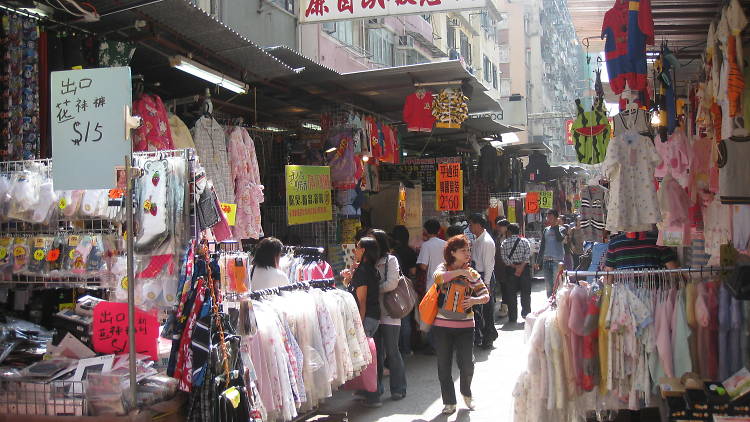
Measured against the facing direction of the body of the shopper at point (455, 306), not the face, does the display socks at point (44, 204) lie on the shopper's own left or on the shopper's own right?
on the shopper's own right

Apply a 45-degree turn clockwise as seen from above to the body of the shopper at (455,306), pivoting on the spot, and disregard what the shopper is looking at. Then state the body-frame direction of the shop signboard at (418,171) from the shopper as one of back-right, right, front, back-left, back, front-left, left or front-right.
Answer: back-right

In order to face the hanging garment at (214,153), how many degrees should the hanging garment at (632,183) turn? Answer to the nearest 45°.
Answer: approximately 90° to its right

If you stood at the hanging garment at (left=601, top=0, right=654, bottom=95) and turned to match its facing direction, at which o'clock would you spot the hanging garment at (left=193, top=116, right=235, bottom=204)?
the hanging garment at (left=193, top=116, right=235, bottom=204) is roughly at 3 o'clock from the hanging garment at (left=601, top=0, right=654, bottom=95).

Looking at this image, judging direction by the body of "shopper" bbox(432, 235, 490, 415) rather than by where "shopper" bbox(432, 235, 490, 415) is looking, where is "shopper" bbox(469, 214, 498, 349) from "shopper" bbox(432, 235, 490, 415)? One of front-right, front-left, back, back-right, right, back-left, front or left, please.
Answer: back

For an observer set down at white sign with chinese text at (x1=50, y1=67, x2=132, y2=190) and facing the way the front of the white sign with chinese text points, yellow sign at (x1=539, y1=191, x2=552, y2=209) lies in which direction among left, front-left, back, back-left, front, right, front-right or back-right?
back-left

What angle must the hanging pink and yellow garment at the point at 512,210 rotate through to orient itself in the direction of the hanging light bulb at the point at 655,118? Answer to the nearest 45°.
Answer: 0° — it already faces it

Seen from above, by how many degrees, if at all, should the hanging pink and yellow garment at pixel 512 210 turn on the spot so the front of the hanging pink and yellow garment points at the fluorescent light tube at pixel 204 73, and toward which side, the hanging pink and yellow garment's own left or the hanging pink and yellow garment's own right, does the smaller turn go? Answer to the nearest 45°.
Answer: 0° — it already faces it
